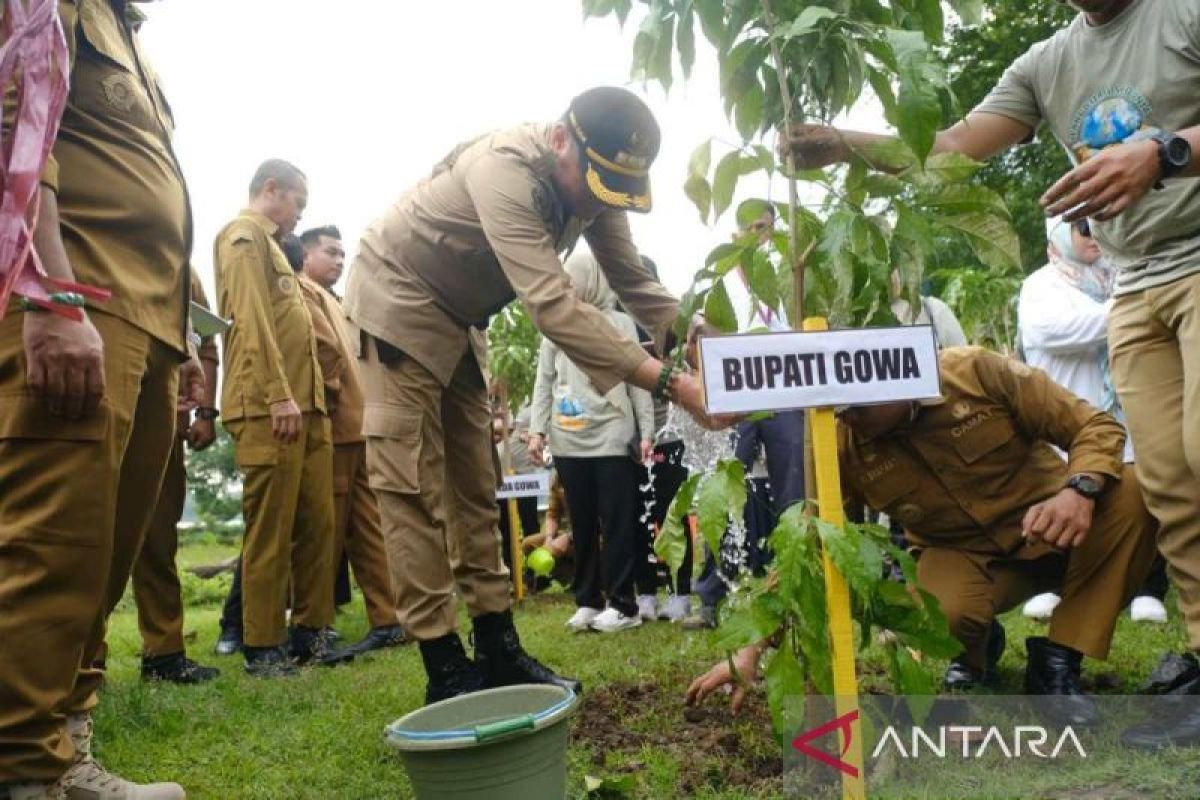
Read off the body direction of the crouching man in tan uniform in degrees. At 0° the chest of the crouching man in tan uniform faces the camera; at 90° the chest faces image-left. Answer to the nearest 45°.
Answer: approximately 45°

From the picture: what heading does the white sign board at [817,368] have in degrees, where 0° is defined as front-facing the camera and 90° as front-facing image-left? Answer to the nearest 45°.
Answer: approximately 0°

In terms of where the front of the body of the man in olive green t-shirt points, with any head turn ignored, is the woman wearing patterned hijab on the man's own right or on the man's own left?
on the man's own right

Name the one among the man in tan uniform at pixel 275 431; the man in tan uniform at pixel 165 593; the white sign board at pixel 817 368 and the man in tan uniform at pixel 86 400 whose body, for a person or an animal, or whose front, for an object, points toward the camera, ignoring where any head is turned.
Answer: the white sign board

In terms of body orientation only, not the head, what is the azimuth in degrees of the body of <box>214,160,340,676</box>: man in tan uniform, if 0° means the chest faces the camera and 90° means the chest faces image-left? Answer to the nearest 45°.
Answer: approximately 270°

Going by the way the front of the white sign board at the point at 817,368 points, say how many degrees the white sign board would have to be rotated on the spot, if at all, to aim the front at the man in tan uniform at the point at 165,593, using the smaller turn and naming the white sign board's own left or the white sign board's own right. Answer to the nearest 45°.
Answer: approximately 135° to the white sign board's own right

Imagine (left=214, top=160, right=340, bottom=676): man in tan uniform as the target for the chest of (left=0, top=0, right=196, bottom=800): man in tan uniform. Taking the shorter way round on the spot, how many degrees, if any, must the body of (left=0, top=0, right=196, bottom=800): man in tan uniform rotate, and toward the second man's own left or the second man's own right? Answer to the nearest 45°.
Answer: approximately 90° to the second man's own left

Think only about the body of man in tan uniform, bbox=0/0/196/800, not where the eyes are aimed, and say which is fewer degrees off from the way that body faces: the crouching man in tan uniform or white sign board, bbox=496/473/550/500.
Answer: the crouching man in tan uniform

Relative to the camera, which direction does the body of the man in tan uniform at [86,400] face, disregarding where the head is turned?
to the viewer's right

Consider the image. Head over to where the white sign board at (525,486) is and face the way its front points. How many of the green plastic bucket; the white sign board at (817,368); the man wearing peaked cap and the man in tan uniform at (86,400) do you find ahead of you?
4

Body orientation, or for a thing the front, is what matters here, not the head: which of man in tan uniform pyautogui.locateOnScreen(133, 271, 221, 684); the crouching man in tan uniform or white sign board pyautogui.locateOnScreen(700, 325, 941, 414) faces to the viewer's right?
the man in tan uniform

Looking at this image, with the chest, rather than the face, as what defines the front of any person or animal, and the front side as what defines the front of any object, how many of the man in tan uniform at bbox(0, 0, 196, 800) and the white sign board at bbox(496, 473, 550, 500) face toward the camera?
1

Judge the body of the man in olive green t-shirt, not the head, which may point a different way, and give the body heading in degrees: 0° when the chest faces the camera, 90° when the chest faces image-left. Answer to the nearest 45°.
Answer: approximately 45°
